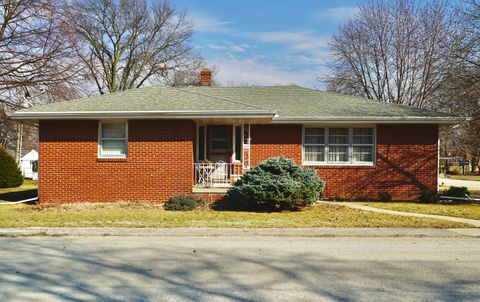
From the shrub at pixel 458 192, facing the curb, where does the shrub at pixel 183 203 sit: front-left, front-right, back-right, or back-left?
front-right

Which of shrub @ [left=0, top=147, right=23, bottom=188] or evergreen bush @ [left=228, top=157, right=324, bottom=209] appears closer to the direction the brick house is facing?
the evergreen bush

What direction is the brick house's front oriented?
toward the camera

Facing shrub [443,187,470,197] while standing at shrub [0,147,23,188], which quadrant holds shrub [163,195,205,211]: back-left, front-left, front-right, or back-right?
front-right

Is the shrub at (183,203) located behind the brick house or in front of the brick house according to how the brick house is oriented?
in front

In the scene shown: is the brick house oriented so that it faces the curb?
yes

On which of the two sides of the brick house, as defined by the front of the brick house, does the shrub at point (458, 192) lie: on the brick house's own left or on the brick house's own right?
on the brick house's own left

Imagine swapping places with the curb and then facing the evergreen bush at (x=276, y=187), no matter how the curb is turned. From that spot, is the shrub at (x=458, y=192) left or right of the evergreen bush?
right

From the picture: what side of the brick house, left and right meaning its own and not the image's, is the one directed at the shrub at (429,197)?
left

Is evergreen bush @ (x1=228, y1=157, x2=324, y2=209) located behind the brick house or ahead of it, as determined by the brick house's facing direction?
ahead

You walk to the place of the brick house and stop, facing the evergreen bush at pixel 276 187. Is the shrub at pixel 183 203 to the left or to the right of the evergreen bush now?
right

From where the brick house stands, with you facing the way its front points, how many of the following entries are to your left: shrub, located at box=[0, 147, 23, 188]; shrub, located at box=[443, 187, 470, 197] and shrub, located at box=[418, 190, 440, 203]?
2

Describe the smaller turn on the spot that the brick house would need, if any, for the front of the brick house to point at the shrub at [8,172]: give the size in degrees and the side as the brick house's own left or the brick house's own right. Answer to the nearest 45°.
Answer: approximately 135° to the brick house's own right
